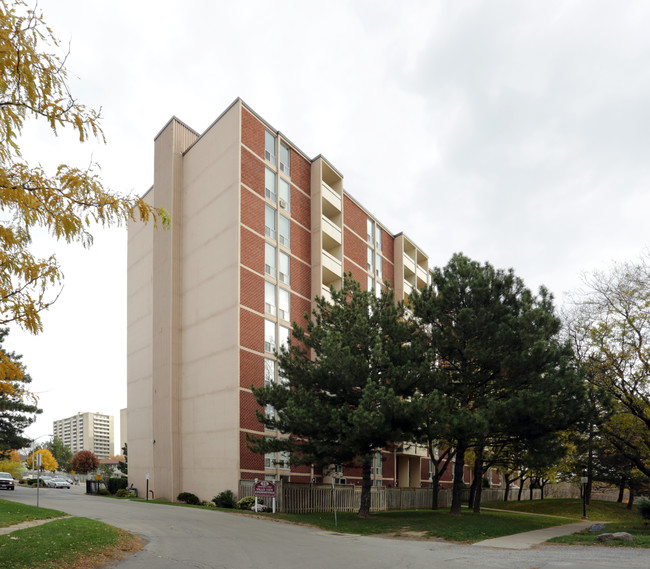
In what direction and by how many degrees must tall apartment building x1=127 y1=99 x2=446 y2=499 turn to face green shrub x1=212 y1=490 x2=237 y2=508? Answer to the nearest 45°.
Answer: approximately 45° to its right

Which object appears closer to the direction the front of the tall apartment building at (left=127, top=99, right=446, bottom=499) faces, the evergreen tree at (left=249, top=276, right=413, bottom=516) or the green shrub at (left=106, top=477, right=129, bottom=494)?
the evergreen tree

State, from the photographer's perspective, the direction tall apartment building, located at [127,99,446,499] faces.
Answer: facing the viewer and to the right of the viewer

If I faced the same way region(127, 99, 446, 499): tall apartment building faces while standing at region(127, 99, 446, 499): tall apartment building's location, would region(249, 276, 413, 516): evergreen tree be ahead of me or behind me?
ahead
